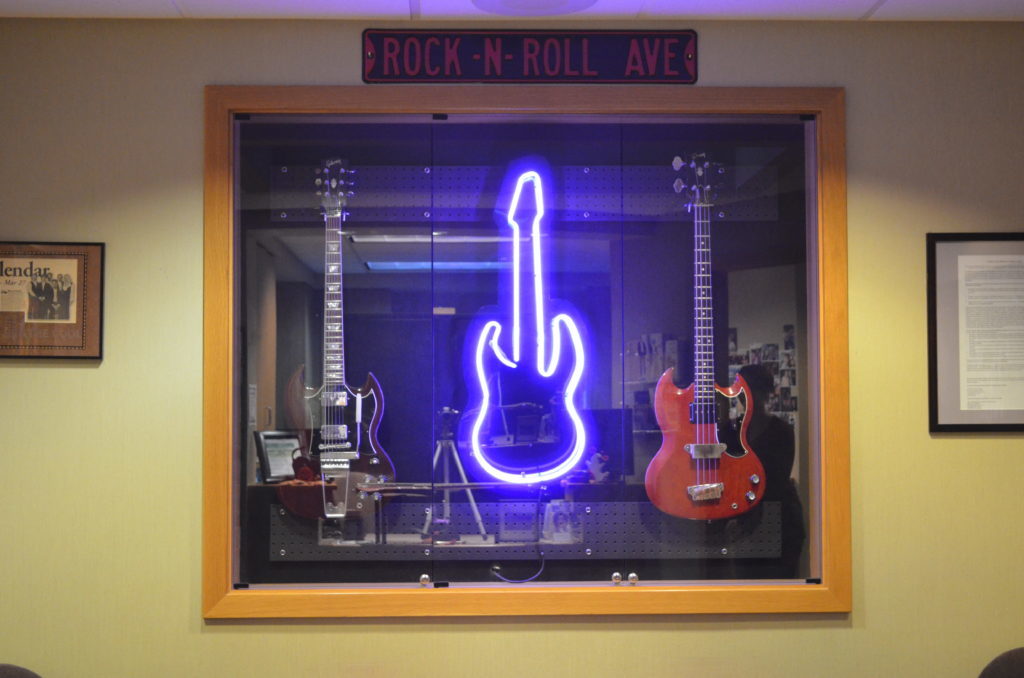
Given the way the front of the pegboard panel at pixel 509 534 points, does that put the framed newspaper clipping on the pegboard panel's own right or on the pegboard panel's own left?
on the pegboard panel's own right

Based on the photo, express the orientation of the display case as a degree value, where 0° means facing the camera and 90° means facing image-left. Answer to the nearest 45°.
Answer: approximately 0°

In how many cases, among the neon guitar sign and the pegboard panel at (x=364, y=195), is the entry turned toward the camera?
2

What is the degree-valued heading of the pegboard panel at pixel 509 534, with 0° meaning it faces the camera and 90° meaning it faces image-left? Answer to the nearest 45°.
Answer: approximately 0°
